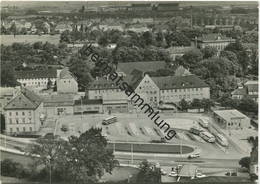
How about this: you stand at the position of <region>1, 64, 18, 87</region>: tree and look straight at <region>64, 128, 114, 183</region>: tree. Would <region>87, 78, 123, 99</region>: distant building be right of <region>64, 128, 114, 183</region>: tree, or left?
left
